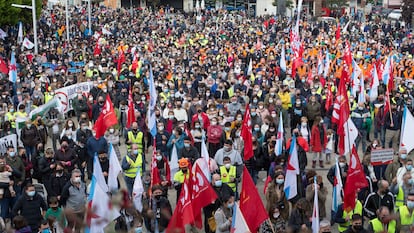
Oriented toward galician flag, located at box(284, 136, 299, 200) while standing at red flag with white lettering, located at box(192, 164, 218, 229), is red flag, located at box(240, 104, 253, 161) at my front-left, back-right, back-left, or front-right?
front-left

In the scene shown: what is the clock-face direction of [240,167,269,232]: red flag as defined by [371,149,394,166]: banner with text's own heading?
The red flag is roughly at 1 o'clock from the banner with text.

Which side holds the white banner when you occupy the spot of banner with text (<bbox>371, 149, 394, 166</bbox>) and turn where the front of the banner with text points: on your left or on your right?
on your right

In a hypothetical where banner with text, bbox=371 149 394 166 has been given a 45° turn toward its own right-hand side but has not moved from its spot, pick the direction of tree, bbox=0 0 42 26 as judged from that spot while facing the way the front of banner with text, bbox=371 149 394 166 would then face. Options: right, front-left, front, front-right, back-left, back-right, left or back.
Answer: right

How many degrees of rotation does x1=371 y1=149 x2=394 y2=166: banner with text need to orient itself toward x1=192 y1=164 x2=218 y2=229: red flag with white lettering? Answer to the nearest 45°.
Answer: approximately 45° to its right

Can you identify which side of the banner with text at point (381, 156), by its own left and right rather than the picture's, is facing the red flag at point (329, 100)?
back

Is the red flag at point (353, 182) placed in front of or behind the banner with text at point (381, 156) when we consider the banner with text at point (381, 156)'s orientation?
in front

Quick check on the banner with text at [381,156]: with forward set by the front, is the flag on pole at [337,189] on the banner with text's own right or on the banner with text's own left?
on the banner with text's own right

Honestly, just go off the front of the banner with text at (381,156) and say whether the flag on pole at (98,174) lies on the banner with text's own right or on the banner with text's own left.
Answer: on the banner with text's own right

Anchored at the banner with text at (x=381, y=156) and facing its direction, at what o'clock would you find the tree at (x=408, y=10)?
The tree is roughly at 6 o'clock from the banner with text.

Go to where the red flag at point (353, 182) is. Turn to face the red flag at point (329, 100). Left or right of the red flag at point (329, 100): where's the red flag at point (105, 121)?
left

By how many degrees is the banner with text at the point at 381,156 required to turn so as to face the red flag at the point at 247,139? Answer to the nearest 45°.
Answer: approximately 135° to its right

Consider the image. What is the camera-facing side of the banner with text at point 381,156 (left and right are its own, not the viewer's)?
front

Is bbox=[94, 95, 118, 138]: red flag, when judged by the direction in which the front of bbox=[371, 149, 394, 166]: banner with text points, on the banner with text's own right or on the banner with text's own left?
on the banner with text's own right

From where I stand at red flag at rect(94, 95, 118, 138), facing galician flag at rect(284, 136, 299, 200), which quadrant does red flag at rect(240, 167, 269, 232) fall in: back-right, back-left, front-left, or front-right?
front-right
